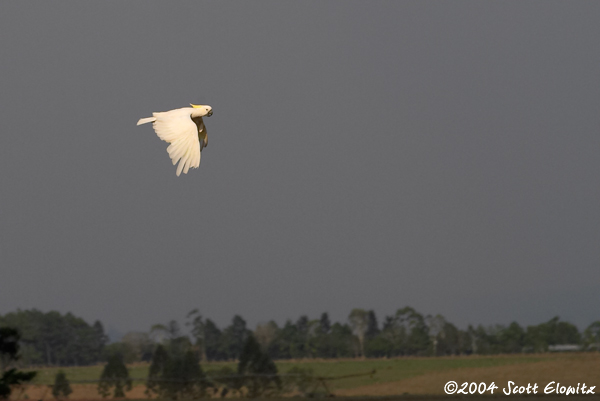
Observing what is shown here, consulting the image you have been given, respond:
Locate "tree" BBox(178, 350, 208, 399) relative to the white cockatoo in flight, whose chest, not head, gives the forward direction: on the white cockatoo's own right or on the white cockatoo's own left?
on the white cockatoo's own left

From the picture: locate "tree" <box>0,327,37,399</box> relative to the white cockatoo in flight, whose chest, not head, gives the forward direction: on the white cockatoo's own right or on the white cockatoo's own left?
on the white cockatoo's own left

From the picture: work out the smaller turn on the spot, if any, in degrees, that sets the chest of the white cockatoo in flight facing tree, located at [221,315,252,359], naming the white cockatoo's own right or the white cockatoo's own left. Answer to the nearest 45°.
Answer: approximately 90° to the white cockatoo's own left

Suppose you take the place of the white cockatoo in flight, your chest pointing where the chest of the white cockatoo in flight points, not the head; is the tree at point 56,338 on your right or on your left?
on your left

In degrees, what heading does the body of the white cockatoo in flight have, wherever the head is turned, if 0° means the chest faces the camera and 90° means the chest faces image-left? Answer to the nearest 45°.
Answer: approximately 270°

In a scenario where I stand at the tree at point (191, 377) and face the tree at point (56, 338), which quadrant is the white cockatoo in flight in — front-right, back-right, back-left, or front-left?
back-left

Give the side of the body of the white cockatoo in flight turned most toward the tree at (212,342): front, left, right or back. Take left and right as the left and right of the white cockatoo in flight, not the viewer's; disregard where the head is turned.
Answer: left

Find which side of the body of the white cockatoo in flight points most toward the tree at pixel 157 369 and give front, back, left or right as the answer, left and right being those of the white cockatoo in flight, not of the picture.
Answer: left

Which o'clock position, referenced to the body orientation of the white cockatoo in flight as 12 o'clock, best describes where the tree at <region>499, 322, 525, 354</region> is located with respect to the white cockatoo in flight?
The tree is roughly at 10 o'clock from the white cockatoo in flight.

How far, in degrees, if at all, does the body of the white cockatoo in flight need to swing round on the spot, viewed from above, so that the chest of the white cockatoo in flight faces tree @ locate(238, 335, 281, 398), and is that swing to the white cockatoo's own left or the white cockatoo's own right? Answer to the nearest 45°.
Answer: approximately 90° to the white cockatoo's own left
